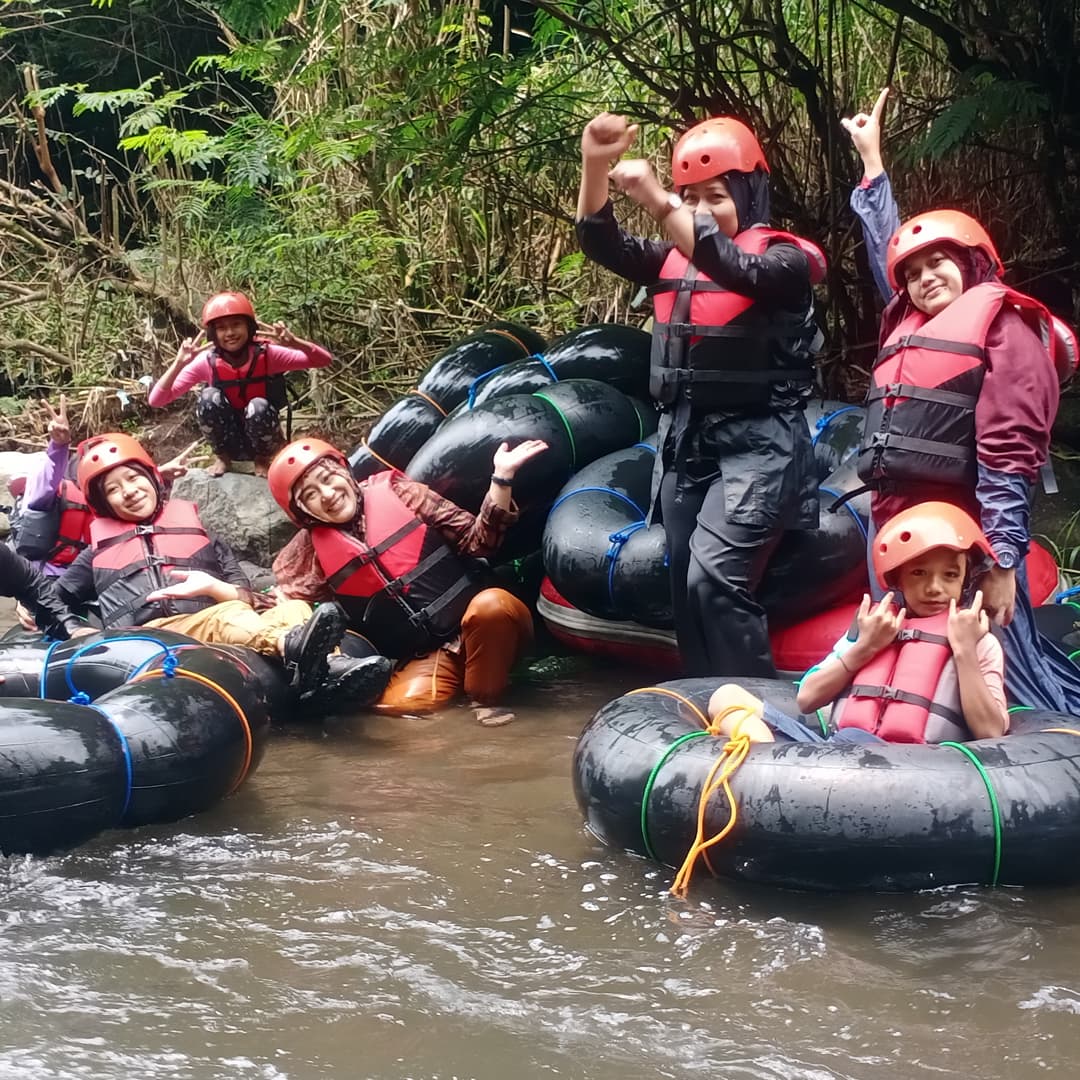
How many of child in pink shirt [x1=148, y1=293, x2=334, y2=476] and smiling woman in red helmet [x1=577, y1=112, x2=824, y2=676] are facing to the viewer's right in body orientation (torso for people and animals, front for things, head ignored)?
0

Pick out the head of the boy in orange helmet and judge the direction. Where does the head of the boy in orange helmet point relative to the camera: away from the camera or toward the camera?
toward the camera

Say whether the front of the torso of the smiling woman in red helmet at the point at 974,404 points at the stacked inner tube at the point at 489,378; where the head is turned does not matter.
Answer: no

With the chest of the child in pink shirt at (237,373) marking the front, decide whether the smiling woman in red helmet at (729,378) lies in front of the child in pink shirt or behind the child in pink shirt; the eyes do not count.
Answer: in front

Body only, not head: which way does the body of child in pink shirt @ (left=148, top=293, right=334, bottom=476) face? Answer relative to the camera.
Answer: toward the camera

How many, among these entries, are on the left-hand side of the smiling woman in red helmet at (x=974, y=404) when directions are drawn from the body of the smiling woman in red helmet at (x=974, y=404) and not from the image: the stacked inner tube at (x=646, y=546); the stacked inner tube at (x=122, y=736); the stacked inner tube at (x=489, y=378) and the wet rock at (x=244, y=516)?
0

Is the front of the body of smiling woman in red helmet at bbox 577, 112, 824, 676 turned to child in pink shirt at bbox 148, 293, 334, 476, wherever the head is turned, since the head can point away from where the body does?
no

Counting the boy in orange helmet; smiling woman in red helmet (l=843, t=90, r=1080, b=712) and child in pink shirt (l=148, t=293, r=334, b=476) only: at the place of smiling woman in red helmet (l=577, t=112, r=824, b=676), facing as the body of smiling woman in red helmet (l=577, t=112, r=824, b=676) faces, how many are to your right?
1

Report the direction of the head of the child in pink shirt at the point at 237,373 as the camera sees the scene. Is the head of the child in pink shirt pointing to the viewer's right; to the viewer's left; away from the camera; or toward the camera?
toward the camera

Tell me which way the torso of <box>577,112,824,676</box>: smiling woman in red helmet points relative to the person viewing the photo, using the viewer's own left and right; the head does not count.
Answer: facing the viewer and to the left of the viewer

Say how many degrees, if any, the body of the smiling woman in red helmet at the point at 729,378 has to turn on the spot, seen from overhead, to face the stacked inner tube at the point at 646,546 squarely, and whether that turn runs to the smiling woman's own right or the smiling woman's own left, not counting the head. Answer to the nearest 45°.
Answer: approximately 135° to the smiling woman's own right

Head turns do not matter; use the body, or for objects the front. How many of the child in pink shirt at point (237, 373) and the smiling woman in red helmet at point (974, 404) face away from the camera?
0

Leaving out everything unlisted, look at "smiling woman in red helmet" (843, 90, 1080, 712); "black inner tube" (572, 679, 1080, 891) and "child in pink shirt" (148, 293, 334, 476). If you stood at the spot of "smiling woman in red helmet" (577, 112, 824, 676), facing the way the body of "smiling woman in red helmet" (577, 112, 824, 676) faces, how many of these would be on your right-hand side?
1

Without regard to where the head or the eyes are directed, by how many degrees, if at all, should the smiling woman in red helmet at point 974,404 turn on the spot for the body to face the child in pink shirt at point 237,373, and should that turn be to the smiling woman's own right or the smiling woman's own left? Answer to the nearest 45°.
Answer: approximately 90° to the smiling woman's own right

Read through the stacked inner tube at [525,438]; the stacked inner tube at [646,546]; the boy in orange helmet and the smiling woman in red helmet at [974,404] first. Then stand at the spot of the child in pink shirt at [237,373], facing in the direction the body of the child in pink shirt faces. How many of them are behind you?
0

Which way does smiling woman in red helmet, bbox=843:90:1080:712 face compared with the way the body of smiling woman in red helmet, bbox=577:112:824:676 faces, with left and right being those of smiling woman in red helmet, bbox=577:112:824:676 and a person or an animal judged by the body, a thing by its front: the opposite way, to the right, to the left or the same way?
the same way

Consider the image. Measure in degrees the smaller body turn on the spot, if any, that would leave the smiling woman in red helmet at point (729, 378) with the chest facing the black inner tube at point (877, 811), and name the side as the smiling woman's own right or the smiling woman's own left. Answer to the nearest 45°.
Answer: approximately 45° to the smiling woman's own left

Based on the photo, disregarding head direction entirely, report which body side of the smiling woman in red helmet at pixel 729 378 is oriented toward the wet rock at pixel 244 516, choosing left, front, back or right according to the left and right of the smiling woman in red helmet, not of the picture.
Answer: right
